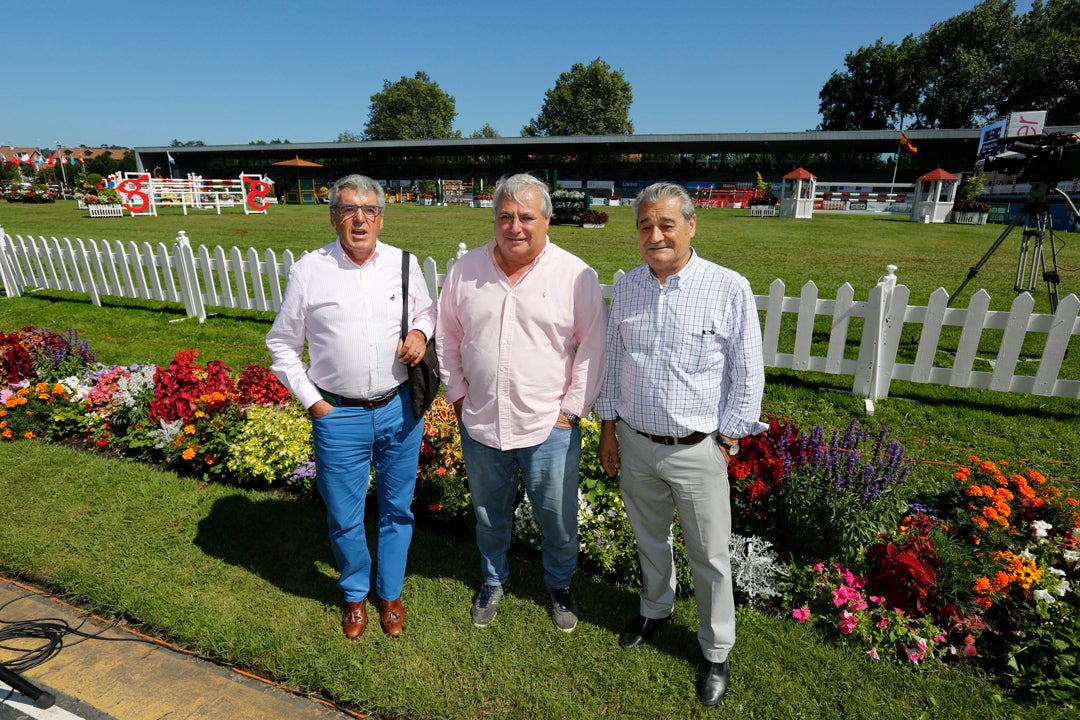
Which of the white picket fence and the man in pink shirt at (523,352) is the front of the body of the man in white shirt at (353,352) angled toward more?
the man in pink shirt

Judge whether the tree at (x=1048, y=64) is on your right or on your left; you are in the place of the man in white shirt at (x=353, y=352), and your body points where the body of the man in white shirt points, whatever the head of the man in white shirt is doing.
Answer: on your left

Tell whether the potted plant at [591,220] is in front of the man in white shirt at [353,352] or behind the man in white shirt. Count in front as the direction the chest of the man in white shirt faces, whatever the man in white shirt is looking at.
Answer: behind

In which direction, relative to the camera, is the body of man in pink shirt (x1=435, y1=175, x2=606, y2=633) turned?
toward the camera

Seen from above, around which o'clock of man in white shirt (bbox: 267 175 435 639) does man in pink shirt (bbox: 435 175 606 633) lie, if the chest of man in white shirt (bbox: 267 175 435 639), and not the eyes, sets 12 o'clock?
man in pink shirt (bbox: 435 175 606 633) is roughly at 10 o'clock from man in white shirt (bbox: 267 175 435 639).

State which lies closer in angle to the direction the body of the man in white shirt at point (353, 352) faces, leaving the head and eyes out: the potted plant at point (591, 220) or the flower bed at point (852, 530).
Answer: the flower bed

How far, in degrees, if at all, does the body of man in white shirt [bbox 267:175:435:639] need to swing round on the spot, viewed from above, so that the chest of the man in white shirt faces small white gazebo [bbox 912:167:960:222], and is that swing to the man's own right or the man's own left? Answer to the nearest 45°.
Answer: approximately 135° to the man's own left

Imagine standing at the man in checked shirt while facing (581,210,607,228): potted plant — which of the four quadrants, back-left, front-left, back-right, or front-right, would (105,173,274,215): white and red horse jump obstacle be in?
front-left

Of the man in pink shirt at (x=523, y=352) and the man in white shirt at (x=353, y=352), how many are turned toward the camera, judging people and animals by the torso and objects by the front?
2

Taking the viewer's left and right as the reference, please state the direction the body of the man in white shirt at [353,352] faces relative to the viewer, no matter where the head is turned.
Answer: facing the viewer

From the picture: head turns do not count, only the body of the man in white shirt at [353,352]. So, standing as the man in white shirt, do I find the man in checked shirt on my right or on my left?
on my left
